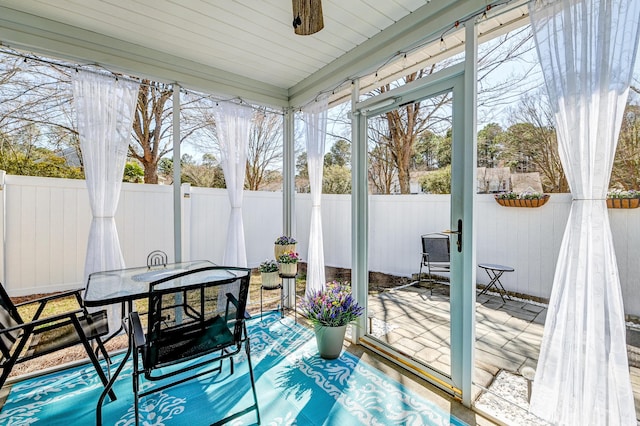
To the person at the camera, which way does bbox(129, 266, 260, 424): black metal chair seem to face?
facing away from the viewer and to the left of the viewer

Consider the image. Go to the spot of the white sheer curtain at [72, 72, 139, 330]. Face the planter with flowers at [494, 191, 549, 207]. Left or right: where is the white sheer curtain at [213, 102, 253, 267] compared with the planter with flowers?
left

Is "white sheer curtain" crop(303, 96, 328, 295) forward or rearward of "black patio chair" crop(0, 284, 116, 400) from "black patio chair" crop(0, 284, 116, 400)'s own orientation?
forward

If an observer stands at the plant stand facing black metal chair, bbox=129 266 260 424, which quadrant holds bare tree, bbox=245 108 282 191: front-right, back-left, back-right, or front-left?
back-right

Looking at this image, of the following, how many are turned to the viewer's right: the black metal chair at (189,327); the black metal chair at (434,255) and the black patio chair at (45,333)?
1

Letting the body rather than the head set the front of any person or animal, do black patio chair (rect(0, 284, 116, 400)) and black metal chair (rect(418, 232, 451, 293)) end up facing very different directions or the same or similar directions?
very different directions

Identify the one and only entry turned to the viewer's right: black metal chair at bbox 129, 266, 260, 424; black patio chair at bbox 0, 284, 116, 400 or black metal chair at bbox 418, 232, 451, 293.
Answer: the black patio chair

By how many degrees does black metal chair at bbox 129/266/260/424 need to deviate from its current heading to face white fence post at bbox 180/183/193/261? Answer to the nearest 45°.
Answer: approximately 45° to its right

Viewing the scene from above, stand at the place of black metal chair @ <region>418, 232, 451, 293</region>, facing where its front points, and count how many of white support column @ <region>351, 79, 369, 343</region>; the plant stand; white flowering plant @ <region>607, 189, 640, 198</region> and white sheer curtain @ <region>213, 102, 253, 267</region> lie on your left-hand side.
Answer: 1

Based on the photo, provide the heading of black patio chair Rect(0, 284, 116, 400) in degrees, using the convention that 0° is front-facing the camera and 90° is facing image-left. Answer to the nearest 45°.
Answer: approximately 270°
